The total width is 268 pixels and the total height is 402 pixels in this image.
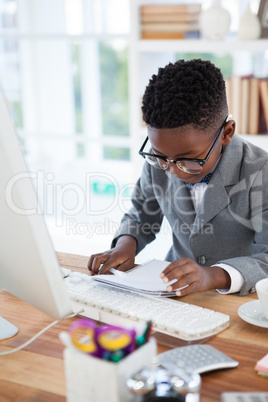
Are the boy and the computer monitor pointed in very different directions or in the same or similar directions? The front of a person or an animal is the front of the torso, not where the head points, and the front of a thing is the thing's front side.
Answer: very different directions

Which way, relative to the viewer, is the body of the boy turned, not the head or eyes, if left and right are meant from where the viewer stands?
facing the viewer and to the left of the viewer

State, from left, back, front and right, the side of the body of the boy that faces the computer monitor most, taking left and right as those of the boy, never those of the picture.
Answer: front

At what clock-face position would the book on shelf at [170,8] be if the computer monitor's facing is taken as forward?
The book on shelf is roughly at 11 o'clock from the computer monitor.

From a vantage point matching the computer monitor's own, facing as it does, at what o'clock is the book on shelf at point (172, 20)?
The book on shelf is roughly at 11 o'clock from the computer monitor.

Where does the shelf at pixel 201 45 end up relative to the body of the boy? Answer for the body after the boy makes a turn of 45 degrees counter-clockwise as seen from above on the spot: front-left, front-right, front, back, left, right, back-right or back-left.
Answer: back

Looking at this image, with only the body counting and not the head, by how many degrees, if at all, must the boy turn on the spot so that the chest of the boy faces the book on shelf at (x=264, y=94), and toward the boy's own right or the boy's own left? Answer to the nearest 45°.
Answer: approximately 135° to the boy's own right

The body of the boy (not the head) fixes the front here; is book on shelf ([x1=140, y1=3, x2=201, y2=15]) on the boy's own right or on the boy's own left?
on the boy's own right

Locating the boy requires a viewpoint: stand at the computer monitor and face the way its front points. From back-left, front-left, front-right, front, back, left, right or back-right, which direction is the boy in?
front

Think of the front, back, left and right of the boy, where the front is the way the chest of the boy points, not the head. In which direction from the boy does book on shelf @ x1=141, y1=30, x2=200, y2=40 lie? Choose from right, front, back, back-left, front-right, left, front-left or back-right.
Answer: back-right

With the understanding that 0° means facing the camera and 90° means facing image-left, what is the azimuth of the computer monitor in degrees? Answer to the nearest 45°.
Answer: approximately 225°

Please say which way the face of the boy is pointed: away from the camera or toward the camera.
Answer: toward the camera
